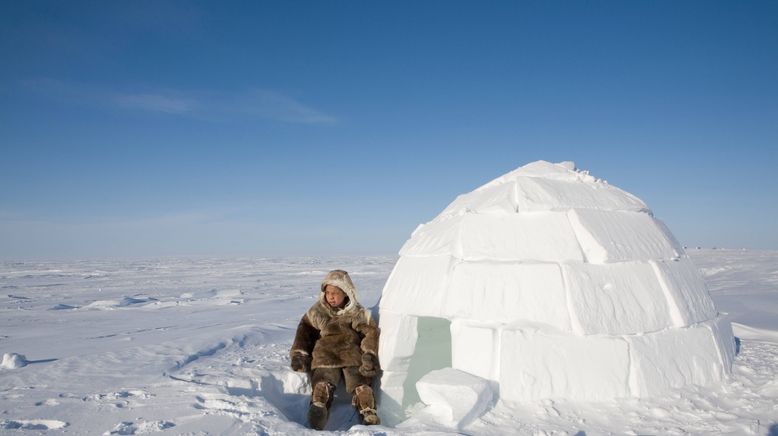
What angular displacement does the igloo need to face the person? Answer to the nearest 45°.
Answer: approximately 45° to its right

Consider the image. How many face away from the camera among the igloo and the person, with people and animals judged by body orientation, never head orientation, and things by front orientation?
0

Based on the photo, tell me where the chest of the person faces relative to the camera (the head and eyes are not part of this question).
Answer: toward the camera

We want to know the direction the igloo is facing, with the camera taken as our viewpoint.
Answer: facing the viewer and to the left of the viewer

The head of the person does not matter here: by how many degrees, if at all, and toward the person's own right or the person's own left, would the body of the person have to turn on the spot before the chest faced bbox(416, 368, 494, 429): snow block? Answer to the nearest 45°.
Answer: approximately 45° to the person's own left

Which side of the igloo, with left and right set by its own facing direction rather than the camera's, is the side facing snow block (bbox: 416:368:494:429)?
front

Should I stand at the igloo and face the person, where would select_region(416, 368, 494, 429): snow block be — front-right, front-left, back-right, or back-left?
front-left

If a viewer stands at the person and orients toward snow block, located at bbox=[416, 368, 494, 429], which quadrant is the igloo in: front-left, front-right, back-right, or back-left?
front-left

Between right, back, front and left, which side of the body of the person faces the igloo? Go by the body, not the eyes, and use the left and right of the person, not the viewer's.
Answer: left

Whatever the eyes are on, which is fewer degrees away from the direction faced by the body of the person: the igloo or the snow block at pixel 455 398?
the snow block
